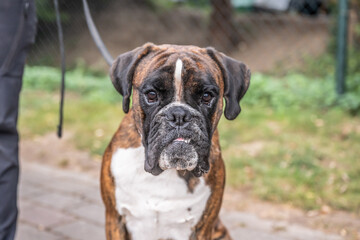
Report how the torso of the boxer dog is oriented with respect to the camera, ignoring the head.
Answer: toward the camera
